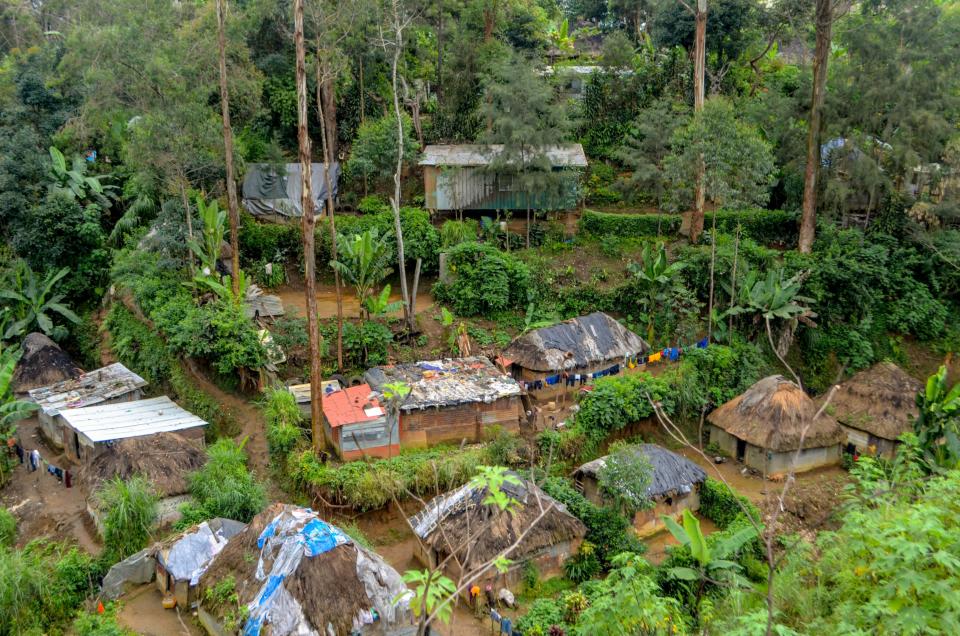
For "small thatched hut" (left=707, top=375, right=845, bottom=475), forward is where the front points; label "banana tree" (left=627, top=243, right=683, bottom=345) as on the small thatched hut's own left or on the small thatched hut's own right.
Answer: on the small thatched hut's own right

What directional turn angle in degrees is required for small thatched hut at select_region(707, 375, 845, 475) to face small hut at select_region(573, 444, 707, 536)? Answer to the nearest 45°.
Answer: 0° — it already faces it

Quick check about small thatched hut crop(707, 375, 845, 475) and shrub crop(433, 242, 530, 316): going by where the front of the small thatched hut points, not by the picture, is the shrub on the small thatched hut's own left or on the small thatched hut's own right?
on the small thatched hut's own right

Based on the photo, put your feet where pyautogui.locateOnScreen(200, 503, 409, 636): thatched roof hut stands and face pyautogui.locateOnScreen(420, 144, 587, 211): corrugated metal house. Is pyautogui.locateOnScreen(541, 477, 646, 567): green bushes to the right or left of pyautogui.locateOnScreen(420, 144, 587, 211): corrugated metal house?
right

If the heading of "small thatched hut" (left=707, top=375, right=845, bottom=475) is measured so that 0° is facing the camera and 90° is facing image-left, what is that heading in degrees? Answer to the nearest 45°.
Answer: approximately 45°
